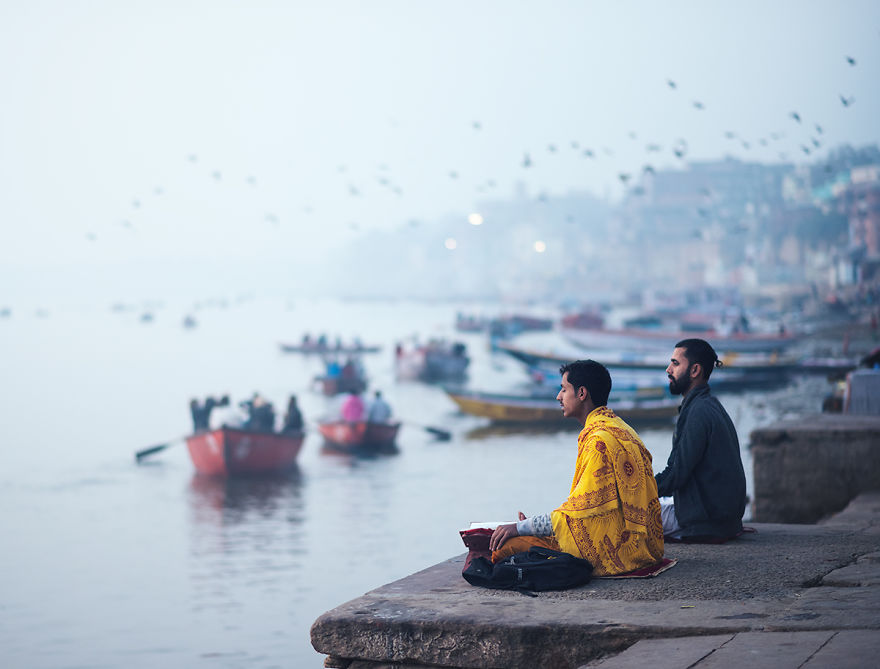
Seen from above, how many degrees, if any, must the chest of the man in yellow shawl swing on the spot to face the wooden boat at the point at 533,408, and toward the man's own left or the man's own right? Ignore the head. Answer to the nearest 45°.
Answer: approximately 90° to the man's own right

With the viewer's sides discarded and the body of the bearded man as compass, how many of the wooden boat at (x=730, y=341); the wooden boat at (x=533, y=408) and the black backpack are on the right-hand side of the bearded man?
2

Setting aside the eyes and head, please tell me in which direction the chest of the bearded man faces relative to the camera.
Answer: to the viewer's left

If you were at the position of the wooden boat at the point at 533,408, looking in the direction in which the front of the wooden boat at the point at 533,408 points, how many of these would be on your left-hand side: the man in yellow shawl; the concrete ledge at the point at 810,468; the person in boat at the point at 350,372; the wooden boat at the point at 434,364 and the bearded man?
3

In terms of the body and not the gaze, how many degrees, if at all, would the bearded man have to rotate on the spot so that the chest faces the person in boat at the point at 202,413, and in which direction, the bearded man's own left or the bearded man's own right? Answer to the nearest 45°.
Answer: approximately 45° to the bearded man's own right

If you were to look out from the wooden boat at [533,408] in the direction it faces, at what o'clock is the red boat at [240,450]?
The red boat is roughly at 10 o'clock from the wooden boat.

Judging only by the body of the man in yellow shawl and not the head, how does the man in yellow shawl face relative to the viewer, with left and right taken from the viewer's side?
facing to the left of the viewer

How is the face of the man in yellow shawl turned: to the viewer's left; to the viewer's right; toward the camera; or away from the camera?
to the viewer's left

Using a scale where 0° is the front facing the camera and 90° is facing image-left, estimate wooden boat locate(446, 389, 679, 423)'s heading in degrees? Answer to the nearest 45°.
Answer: approximately 90°

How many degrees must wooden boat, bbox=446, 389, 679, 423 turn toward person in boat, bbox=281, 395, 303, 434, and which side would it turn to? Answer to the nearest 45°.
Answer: approximately 45° to its left
